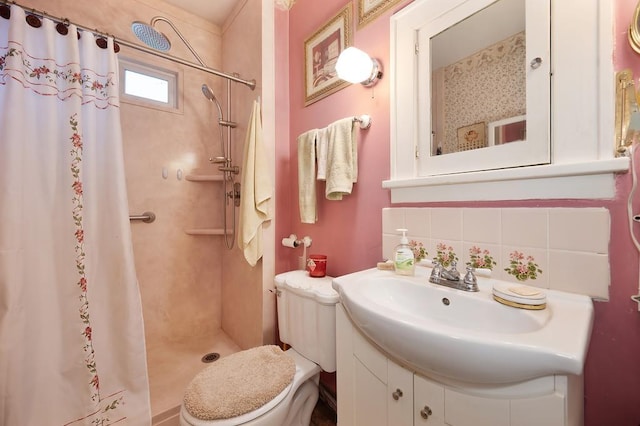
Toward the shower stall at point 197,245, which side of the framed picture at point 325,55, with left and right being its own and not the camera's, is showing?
right

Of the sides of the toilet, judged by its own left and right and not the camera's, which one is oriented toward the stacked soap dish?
left

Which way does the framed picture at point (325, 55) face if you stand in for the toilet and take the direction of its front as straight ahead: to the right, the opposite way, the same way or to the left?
the same way

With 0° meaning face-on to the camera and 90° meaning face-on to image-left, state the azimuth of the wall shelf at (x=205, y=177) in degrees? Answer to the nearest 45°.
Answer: approximately 0°

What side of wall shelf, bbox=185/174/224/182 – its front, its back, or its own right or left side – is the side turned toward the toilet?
front

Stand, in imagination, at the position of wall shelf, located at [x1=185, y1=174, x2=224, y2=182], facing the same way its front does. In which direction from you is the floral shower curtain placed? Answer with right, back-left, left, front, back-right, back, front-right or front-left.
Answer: front-right

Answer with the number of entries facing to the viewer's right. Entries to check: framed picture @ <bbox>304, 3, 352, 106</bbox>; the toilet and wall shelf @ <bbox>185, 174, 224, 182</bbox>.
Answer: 0

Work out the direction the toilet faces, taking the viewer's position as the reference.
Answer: facing the viewer and to the left of the viewer
